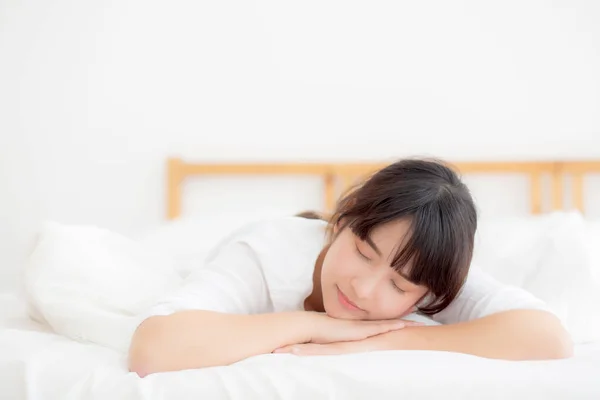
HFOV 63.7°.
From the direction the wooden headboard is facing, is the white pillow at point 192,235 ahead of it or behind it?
ahead

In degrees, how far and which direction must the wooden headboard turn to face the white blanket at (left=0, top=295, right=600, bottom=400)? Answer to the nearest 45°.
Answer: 0° — it already faces it

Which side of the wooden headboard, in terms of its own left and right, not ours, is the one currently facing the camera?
front

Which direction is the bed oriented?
toward the camera

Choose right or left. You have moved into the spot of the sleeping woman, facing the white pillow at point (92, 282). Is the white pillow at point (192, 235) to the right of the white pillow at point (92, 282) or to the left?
right

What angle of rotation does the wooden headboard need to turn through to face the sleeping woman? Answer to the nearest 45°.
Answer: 0° — it already faces them
